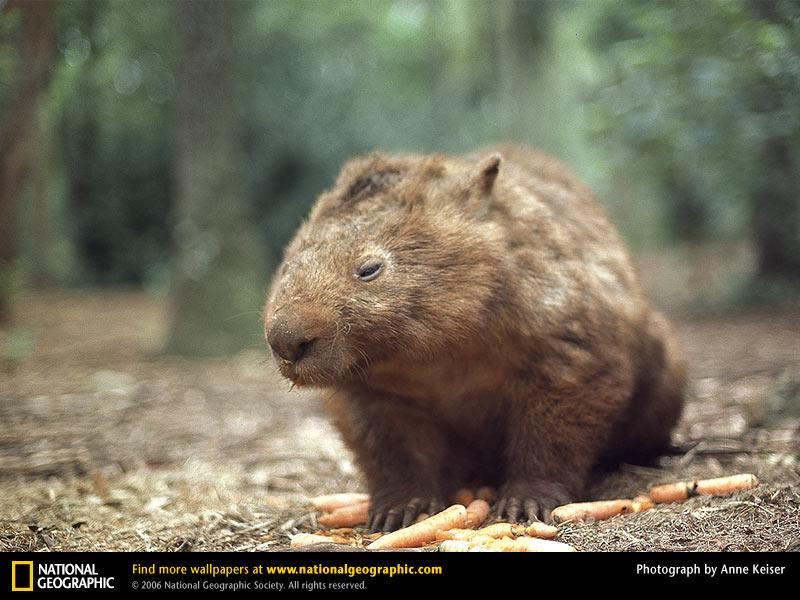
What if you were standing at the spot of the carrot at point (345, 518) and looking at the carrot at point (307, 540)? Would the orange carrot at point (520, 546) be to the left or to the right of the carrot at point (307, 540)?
left

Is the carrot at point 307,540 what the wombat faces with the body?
yes

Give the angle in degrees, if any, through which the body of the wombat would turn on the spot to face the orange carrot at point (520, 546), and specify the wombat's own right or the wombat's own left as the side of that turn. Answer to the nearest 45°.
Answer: approximately 45° to the wombat's own left

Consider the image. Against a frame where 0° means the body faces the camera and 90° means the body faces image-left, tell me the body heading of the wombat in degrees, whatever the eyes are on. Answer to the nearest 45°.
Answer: approximately 45°

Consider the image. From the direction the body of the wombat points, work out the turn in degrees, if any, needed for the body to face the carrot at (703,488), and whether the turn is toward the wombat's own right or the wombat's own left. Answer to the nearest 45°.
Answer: approximately 135° to the wombat's own left

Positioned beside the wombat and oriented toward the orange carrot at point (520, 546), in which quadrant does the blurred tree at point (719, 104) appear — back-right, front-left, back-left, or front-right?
back-left
